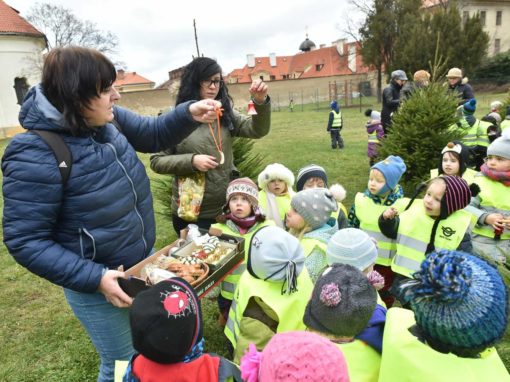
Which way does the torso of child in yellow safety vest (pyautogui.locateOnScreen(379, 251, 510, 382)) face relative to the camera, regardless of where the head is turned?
away from the camera

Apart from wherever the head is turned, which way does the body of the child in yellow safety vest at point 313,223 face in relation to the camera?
to the viewer's left

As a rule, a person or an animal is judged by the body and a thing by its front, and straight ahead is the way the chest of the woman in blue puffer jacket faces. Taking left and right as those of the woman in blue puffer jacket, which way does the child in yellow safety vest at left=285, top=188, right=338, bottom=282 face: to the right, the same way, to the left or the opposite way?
the opposite way

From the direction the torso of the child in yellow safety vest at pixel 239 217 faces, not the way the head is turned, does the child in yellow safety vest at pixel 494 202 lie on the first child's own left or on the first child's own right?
on the first child's own left

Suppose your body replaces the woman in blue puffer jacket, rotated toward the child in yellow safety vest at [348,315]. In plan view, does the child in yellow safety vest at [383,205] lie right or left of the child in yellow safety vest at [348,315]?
left

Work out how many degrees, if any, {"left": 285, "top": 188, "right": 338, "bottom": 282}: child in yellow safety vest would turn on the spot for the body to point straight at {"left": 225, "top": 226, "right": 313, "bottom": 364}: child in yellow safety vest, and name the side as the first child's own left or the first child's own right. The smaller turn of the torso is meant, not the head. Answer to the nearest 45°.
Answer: approximately 90° to the first child's own left

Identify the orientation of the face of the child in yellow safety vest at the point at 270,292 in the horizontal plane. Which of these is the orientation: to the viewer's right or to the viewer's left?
to the viewer's left

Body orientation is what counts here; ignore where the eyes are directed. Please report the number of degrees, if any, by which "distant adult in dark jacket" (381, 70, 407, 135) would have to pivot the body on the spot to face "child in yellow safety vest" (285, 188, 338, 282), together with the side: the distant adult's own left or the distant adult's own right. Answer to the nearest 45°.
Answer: approximately 90° to the distant adult's own right

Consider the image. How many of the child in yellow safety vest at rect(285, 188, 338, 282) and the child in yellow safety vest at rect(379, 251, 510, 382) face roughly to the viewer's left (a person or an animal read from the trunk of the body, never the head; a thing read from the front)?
1
